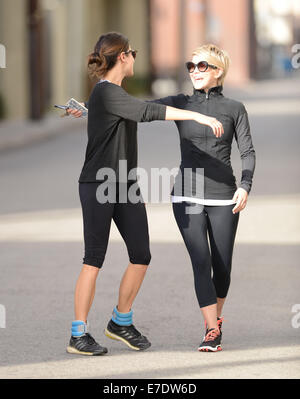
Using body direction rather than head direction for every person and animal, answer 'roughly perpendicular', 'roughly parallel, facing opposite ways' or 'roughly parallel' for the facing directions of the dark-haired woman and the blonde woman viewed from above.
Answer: roughly perpendicular

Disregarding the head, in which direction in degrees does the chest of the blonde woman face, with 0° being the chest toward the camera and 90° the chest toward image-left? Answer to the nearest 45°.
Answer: approximately 0°

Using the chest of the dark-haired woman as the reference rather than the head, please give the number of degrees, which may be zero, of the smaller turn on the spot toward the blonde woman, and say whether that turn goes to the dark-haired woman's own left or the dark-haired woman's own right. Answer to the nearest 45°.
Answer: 0° — they already face them

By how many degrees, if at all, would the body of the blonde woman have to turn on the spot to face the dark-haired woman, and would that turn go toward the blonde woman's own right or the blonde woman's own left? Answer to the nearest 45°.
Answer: approximately 90° to the blonde woman's own right

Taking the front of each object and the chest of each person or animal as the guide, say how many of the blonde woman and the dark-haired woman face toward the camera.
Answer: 1

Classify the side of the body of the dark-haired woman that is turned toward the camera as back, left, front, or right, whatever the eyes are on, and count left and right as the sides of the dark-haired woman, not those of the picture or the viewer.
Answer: right
